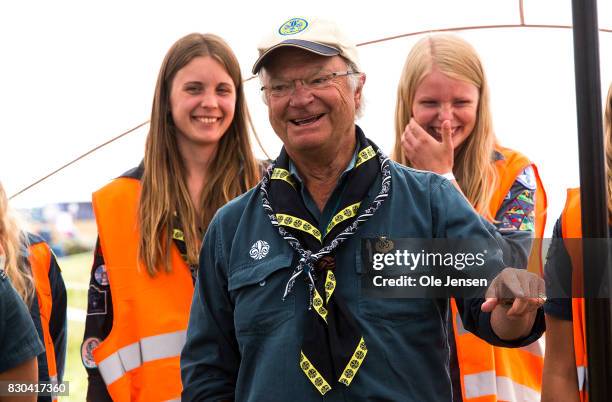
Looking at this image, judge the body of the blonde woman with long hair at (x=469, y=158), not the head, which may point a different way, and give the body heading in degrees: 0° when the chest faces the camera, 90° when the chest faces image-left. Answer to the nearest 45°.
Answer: approximately 45°

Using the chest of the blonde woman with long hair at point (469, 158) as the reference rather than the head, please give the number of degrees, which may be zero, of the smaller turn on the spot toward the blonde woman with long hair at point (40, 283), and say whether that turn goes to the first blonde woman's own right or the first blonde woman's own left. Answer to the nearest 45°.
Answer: approximately 45° to the first blonde woman's own right

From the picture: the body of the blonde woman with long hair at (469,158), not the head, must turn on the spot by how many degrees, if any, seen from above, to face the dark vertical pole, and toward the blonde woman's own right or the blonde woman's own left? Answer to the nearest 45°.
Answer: approximately 45° to the blonde woman's own left
